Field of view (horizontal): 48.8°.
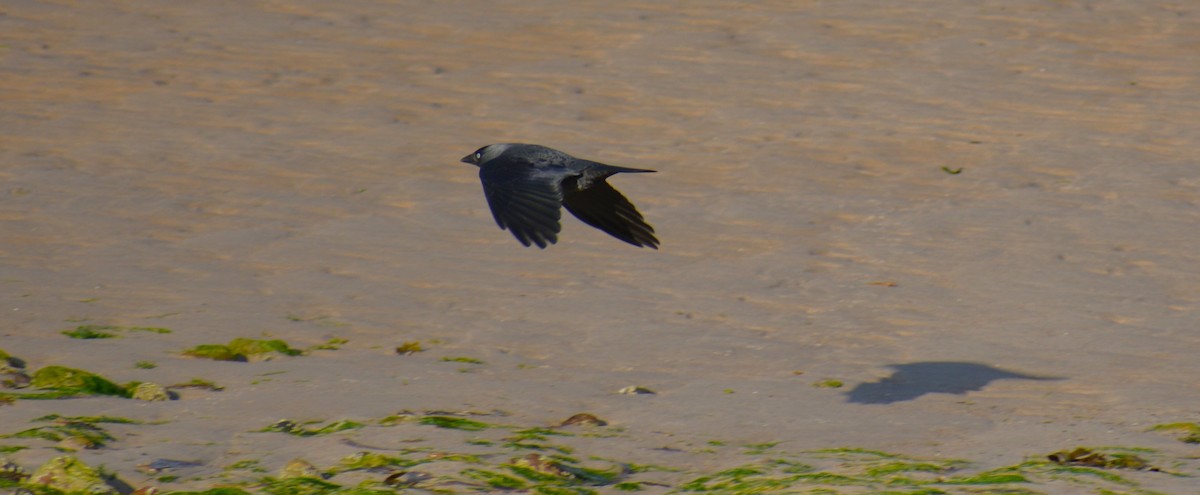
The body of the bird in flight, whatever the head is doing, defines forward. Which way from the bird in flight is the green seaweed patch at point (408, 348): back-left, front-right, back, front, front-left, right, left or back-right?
front-right

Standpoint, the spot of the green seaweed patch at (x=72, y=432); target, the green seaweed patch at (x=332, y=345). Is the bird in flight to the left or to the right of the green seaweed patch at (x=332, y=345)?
right

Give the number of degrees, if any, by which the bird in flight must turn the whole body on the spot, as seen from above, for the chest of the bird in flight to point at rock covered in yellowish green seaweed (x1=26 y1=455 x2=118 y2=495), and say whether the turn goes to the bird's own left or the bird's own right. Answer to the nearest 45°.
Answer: approximately 45° to the bird's own left

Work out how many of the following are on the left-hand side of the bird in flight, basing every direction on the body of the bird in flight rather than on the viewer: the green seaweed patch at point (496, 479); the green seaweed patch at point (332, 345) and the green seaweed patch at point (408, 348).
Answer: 1

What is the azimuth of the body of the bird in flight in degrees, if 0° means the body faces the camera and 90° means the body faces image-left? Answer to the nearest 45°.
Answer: approximately 90°

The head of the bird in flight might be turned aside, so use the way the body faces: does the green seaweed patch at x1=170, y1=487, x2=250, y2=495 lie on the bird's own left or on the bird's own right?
on the bird's own left

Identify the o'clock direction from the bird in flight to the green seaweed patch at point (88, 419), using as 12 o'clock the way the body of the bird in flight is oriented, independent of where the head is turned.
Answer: The green seaweed patch is roughly at 11 o'clock from the bird in flight.

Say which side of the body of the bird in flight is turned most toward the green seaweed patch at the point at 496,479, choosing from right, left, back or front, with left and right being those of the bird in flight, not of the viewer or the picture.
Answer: left
